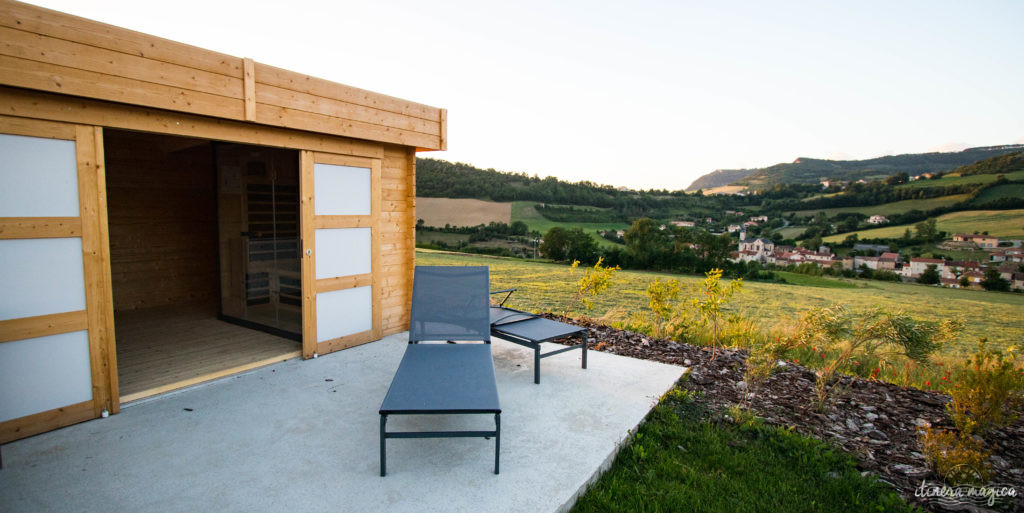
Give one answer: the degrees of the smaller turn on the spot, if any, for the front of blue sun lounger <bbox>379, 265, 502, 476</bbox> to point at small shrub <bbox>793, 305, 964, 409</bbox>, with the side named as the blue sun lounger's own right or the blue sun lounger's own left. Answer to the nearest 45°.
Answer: approximately 90° to the blue sun lounger's own left

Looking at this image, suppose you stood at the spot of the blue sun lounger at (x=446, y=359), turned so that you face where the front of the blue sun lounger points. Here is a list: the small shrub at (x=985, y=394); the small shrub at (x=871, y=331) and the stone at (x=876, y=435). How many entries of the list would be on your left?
3

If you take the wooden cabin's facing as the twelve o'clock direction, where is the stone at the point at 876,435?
The stone is roughly at 12 o'clock from the wooden cabin.

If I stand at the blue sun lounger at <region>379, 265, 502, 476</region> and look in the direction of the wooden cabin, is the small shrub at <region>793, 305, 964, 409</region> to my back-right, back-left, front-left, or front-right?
back-right

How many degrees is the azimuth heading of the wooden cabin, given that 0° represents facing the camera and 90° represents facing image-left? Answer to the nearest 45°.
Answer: approximately 315°

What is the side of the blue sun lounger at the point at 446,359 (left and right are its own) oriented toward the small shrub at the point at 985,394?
left

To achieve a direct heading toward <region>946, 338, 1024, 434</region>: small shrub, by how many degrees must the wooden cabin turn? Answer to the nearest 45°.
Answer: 0° — it already faces it

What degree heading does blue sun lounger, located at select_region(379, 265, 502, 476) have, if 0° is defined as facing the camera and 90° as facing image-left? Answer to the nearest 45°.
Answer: approximately 0°

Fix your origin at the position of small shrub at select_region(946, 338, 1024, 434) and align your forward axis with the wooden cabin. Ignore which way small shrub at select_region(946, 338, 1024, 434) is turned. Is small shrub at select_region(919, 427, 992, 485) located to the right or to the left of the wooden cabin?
left
